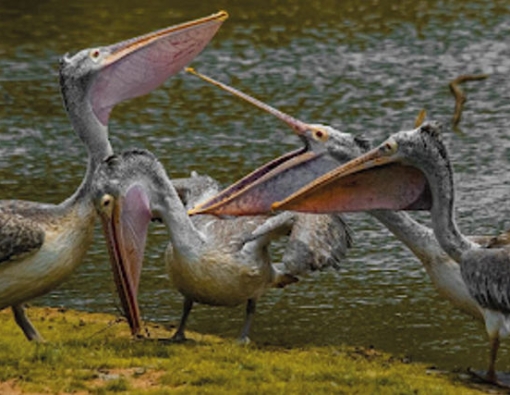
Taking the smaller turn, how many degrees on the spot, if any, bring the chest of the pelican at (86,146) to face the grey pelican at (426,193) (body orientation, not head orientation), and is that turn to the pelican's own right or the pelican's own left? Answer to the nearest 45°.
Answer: approximately 45° to the pelican's own right

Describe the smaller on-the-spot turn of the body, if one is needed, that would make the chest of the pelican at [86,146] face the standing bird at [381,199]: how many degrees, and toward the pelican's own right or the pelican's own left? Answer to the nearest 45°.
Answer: approximately 45° to the pelican's own right

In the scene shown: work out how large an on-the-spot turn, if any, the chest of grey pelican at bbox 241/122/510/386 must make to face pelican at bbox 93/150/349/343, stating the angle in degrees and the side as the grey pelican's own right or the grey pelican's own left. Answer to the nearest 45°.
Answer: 0° — it already faces it

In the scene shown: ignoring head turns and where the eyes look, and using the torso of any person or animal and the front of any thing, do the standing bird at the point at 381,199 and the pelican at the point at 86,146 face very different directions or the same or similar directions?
very different directions

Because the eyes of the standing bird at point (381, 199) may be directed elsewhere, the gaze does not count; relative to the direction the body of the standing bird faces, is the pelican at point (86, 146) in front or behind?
in front

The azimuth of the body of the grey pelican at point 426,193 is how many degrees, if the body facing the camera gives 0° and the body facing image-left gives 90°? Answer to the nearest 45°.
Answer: approximately 90°

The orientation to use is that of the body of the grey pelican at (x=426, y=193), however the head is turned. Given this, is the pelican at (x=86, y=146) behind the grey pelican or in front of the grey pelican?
in front

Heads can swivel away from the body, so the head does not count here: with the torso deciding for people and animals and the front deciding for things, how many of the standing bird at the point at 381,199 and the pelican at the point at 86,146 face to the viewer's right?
1

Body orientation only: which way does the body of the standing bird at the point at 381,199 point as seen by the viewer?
to the viewer's left

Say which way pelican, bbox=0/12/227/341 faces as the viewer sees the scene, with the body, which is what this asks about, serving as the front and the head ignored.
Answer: to the viewer's right

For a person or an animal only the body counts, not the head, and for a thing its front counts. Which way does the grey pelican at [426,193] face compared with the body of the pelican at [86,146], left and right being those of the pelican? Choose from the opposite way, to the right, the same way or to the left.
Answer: the opposite way
